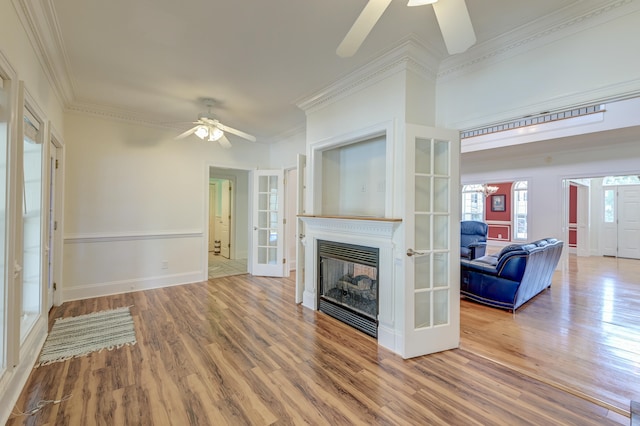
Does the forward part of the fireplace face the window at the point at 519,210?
no

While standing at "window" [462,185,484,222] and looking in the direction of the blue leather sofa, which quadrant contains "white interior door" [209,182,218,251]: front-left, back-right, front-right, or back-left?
front-right

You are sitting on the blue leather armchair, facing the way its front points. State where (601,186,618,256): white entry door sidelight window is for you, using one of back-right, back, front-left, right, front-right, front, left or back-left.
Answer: back

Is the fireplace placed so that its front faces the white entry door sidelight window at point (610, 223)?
no

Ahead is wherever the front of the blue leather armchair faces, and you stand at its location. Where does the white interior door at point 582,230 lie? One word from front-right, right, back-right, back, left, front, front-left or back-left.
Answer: back

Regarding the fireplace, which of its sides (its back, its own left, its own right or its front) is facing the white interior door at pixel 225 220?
right

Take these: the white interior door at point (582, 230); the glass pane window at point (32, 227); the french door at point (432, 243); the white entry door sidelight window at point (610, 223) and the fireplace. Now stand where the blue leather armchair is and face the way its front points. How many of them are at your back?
2

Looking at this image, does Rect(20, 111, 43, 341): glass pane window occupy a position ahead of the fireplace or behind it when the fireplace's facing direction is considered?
ahead

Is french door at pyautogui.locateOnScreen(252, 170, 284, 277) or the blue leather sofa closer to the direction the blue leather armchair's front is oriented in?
the french door

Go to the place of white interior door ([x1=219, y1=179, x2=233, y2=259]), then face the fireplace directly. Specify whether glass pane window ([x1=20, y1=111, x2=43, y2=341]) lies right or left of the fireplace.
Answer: right

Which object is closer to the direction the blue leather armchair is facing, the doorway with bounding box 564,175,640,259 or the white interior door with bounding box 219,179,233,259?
the white interior door

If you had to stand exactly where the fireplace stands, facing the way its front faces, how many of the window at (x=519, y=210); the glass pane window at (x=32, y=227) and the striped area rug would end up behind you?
1

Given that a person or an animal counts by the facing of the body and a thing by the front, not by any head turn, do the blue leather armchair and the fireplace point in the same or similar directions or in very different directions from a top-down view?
same or similar directions

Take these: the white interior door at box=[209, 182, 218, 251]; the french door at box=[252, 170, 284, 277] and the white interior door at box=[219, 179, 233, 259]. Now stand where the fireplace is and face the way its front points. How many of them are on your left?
0

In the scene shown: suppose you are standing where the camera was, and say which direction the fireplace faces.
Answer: facing the viewer and to the left of the viewer

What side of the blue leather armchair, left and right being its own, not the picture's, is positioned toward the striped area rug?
front
